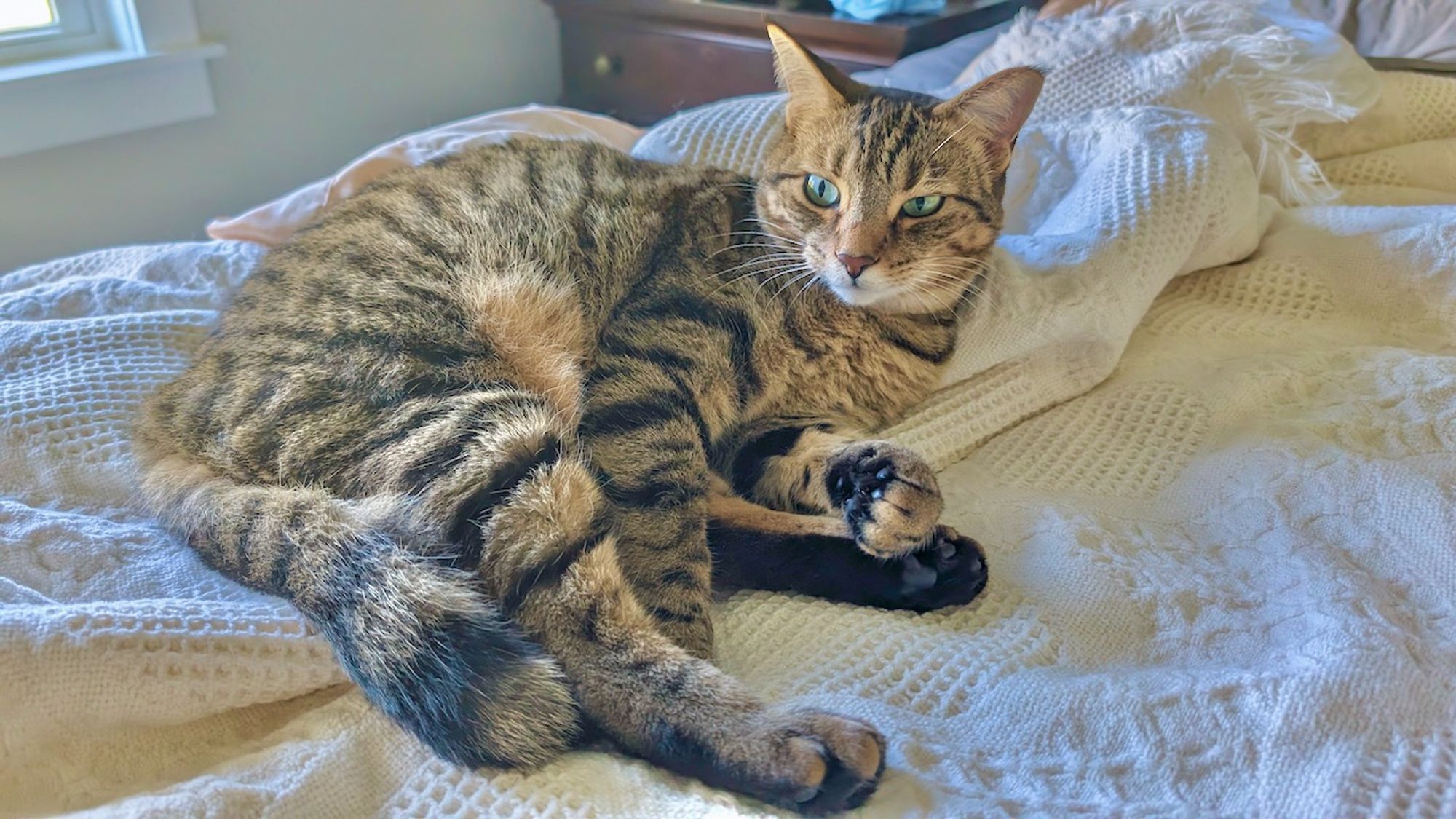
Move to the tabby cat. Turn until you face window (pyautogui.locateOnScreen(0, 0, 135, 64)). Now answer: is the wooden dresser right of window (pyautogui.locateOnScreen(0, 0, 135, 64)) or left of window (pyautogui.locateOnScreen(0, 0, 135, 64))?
right

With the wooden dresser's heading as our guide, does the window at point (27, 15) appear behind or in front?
in front

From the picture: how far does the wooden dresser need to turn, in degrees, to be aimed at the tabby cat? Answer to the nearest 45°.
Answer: approximately 45° to its left

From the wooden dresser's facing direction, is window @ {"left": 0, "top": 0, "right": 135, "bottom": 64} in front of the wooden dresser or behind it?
in front
